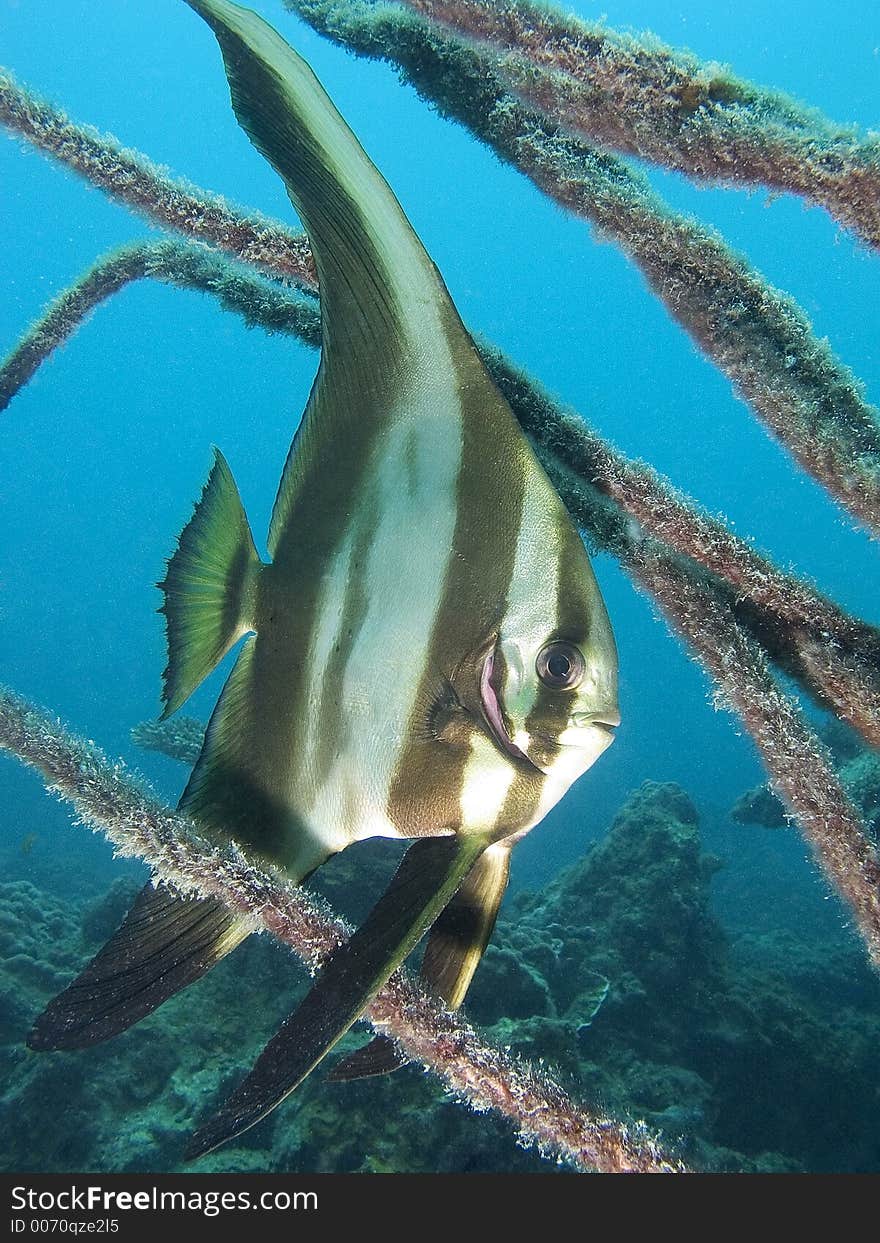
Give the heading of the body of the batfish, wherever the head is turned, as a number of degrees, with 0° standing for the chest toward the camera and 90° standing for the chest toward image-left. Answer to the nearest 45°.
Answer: approximately 270°
